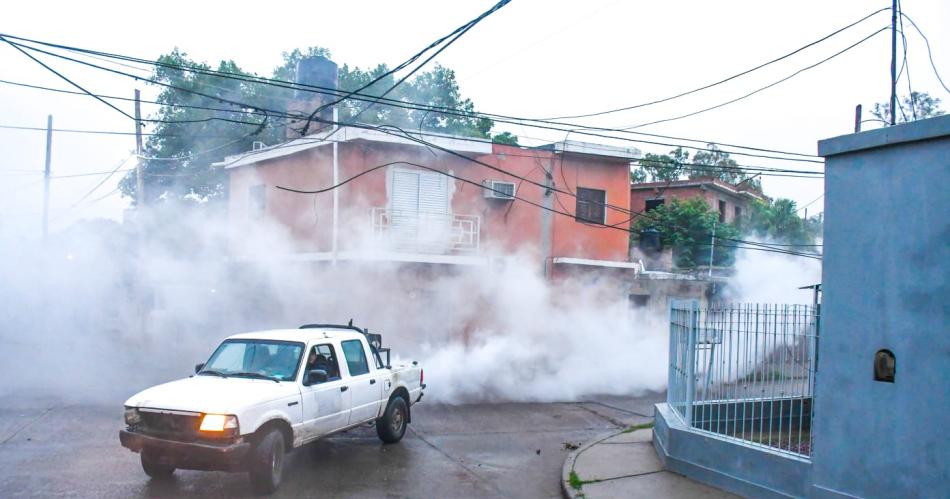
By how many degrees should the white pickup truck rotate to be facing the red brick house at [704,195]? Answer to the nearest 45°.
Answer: approximately 180°

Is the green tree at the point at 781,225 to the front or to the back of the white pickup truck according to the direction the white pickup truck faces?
to the back

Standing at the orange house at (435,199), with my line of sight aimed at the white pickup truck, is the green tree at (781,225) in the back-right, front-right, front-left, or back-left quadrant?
back-left

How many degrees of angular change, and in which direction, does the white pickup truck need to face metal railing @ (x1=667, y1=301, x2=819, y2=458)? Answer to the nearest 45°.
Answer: approximately 135° to its left

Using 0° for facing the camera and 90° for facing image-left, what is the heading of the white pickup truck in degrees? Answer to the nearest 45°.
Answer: approximately 45°

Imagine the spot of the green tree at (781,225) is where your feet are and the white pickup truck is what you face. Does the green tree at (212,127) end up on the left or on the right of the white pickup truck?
right

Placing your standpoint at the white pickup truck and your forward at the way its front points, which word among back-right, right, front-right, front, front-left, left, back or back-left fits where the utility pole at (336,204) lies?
back-right

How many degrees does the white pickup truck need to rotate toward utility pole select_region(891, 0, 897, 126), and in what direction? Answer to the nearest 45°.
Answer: approximately 135° to its left

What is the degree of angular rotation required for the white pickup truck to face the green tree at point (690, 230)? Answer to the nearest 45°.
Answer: approximately 180°
